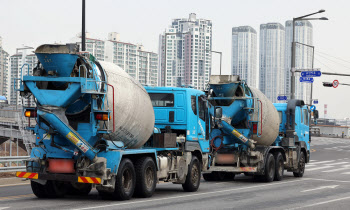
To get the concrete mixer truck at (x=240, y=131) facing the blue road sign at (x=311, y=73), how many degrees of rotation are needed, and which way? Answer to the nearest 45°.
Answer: approximately 45° to its left

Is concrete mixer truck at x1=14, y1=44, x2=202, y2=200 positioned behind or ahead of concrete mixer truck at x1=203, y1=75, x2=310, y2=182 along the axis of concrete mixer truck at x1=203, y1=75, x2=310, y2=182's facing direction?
behind

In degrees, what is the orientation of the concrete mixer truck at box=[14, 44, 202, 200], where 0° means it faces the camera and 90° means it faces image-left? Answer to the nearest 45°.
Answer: approximately 225°

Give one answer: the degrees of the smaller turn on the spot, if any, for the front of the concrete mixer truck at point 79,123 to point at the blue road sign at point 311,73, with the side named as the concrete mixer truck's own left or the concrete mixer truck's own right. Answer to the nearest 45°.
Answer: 0° — it already faces it

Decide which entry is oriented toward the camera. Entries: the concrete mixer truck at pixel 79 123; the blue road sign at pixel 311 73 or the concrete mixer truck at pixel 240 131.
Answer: the blue road sign

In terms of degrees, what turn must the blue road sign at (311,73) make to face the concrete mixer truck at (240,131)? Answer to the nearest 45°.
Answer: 0° — it already faces it

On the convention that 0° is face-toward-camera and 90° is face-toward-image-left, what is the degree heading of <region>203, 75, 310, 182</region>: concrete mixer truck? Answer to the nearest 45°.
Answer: approximately 225°

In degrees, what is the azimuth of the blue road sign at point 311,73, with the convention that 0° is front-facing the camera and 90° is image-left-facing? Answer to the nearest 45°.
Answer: approximately 0°

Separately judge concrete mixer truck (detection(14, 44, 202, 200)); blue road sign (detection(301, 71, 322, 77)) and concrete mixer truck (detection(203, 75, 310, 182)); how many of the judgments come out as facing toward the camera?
1

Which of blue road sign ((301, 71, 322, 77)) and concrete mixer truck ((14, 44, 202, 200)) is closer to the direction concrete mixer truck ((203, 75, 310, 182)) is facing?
the blue road sign

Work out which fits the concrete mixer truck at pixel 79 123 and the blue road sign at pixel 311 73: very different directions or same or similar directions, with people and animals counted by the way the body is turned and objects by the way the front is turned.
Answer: very different directions

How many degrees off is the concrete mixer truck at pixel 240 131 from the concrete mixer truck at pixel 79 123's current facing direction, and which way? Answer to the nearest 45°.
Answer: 0° — it already faces it
